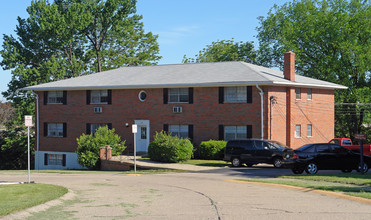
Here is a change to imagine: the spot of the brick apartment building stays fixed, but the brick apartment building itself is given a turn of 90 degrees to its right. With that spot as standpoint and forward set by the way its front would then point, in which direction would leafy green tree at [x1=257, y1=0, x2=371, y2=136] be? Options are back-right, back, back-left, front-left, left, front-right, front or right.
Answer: right

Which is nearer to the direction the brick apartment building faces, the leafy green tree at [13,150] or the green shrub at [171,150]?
the green shrub

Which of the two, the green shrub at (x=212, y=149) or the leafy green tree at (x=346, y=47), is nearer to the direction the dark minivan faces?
the leafy green tree

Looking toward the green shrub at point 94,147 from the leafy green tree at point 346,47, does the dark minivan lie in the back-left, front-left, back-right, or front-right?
front-left

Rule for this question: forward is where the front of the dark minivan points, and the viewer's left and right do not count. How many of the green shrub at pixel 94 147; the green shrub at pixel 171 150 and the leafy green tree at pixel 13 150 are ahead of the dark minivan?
0

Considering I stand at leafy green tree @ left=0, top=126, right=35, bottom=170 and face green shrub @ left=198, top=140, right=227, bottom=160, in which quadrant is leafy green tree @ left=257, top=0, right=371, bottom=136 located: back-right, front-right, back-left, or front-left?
front-left

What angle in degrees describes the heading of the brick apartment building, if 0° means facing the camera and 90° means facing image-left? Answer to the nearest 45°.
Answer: approximately 45°

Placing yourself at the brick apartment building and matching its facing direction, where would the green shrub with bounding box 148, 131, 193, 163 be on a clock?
The green shrub is roughly at 11 o'clock from the brick apartment building.

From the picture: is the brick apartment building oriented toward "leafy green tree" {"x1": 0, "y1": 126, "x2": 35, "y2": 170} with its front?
no

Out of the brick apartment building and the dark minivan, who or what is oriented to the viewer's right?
the dark minivan

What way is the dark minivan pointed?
to the viewer's right

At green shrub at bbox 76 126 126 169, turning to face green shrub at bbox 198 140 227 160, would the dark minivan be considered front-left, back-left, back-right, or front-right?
front-right

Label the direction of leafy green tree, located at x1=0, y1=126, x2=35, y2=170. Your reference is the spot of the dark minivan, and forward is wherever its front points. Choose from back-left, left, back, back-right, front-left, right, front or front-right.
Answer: back-left
